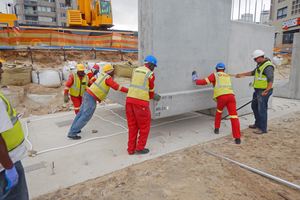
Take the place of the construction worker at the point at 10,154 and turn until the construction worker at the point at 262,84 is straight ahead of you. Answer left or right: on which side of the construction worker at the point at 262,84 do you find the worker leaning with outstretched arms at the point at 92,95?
left

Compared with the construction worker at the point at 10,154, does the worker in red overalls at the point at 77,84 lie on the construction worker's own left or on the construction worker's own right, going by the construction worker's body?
on the construction worker's own left

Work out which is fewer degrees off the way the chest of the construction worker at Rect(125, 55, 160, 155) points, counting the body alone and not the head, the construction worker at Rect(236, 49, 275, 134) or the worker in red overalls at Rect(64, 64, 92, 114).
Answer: the construction worker

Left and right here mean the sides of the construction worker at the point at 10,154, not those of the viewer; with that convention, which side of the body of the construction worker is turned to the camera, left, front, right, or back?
right

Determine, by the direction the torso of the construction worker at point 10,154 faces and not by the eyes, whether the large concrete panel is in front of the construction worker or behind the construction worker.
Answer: in front

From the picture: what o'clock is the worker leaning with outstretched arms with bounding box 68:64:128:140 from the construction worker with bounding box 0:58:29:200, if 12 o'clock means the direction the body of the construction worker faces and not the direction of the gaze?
The worker leaning with outstretched arms is roughly at 10 o'clock from the construction worker.

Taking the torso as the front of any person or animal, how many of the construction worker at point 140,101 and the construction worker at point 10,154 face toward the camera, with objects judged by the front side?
0

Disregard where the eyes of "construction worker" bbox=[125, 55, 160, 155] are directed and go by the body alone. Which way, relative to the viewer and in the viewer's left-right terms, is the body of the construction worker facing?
facing away from the viewer and to the right of the viewer

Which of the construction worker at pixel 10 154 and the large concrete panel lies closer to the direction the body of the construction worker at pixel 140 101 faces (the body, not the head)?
the large concrete panel

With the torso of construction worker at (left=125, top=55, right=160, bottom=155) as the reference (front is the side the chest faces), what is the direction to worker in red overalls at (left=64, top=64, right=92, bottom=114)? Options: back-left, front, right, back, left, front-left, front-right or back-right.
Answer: left

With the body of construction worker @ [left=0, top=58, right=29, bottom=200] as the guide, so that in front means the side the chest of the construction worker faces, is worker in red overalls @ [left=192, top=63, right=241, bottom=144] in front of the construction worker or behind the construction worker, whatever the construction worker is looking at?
in front

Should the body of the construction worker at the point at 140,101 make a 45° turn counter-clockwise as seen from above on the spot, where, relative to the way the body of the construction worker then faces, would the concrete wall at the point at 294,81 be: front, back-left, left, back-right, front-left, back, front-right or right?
front-right

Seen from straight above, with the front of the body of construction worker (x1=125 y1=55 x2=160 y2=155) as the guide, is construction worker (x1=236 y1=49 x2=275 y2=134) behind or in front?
in front

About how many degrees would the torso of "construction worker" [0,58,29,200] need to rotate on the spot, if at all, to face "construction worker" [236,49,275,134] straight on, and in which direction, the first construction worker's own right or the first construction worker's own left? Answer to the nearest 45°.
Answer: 0° — they already face them
